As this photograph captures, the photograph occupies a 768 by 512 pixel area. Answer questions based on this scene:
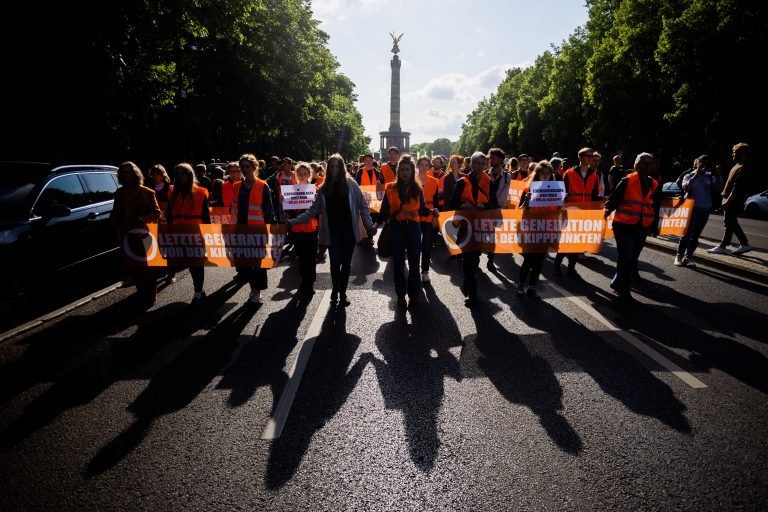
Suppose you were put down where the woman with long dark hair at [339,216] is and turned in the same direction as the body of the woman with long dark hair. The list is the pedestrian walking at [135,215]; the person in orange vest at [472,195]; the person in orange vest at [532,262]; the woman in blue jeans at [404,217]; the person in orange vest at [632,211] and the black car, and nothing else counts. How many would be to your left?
4

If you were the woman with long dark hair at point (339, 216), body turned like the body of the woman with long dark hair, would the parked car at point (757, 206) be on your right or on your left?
on your left

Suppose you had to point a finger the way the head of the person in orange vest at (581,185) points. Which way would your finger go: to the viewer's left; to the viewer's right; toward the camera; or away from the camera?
toward the camera

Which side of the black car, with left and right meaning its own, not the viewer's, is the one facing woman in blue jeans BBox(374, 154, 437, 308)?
left

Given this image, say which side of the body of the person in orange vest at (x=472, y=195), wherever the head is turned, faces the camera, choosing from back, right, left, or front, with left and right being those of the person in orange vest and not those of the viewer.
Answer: front

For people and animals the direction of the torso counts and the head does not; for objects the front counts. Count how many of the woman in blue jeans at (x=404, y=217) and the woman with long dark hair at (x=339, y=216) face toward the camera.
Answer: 2

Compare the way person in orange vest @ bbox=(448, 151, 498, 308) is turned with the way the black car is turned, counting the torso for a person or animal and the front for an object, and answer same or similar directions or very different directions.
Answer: same or similar directions

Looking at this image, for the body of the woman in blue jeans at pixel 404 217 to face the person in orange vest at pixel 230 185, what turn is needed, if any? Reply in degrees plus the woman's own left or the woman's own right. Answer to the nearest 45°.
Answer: approximately 135° to the woman's own right

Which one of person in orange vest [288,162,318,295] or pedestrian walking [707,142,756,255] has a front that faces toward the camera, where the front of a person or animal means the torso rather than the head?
the person in orange vest

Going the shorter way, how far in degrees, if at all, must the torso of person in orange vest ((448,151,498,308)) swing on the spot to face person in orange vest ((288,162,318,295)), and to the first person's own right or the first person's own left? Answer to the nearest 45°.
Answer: approximately 90° to the first person's own right

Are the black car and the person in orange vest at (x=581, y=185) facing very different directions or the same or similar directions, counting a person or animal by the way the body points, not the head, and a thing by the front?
same or similar directions

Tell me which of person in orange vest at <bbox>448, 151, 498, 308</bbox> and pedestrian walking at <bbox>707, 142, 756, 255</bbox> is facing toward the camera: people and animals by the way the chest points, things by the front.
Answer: the person in orange vest

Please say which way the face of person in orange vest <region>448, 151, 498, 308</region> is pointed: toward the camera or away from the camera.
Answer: toward the camera

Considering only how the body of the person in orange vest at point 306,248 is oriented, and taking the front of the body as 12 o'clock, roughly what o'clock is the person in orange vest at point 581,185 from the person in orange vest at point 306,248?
the person in orange vest at point 581,185 is roughly at 9 o'clock from the person in orange vest at point 306,248.

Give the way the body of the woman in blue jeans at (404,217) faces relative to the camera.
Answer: toward the camera
